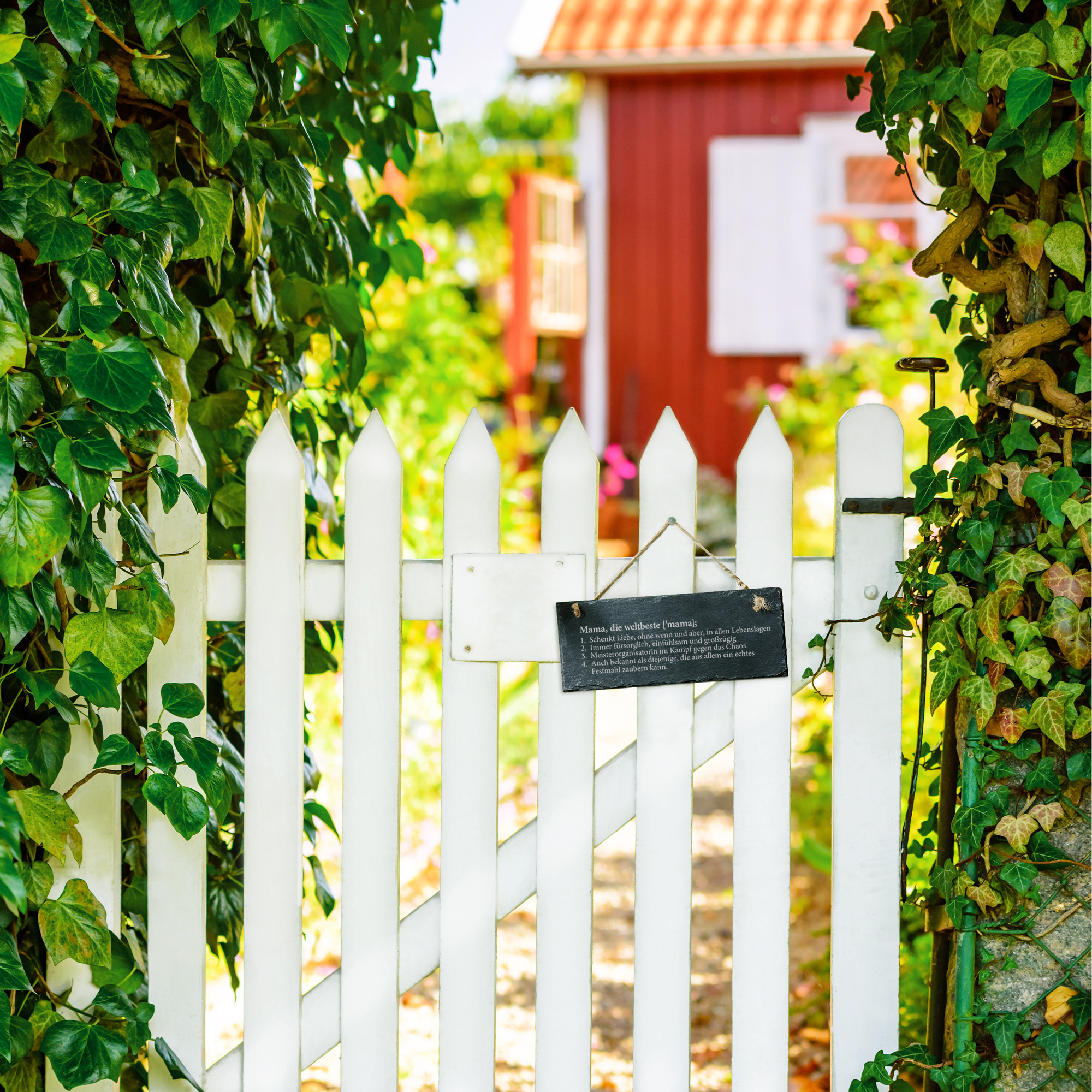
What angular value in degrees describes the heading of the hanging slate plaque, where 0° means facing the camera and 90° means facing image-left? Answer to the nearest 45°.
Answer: approximately 0°

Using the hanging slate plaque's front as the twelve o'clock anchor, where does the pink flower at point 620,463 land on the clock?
The pink flower is roughly at 6 o'clock from the hanging slate plaque.

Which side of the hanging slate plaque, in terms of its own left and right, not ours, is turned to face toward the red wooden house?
back
